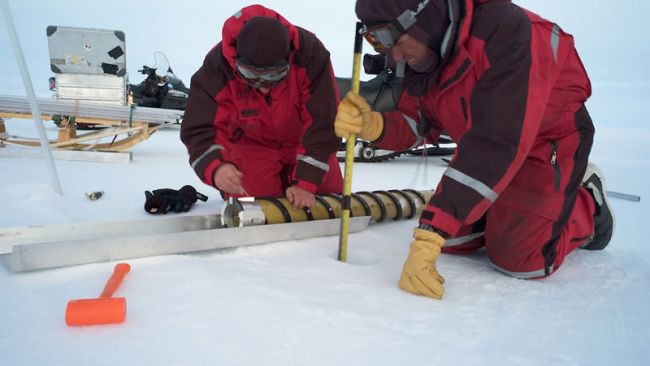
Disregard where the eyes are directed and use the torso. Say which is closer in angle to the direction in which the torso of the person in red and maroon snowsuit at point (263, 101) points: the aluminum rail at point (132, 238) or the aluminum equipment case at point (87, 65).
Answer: the aluminum rail

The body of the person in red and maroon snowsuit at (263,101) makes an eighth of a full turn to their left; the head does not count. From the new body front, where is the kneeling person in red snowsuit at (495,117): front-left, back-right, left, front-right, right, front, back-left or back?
front

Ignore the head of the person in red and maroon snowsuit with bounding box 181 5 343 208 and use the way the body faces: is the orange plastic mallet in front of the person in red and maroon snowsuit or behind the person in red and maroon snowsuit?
in front

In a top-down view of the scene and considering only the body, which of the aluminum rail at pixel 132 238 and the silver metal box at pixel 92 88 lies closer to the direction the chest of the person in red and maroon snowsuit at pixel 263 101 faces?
the aluminum rail

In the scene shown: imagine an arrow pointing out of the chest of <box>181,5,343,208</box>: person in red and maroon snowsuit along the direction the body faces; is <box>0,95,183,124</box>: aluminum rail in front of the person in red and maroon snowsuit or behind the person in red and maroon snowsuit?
behind

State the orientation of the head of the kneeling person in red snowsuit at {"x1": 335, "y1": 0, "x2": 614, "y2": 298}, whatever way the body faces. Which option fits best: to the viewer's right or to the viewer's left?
to the viewer's left

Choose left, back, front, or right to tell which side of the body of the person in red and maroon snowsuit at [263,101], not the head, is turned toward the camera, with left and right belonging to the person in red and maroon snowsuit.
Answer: front

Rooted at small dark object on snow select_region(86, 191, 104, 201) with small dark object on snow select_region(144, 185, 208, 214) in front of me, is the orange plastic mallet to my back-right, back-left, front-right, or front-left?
front-right

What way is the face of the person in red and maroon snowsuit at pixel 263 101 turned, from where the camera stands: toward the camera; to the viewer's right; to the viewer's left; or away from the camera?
toward the camera

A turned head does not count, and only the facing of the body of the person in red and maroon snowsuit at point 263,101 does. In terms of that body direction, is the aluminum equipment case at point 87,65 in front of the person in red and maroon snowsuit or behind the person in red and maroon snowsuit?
behind

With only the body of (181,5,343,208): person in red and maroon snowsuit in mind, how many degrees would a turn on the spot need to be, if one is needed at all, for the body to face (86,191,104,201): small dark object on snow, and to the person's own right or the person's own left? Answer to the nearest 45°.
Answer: approximately 135° to the person's own right

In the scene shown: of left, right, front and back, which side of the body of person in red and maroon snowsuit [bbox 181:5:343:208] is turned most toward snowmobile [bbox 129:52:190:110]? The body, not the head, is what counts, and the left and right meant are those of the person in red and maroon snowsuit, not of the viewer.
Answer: back
